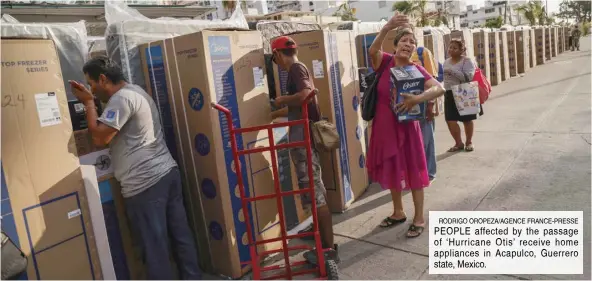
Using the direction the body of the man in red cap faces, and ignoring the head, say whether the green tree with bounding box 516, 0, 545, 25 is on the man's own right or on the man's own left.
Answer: on the man's own right

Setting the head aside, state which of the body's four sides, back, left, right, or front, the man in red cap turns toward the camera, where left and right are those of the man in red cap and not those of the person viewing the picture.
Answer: left

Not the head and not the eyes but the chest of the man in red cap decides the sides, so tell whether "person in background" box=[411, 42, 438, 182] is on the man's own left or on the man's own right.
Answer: on the man's own right

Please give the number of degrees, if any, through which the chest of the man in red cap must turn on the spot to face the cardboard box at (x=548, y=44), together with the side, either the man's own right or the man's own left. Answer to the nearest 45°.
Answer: approximately 135° to the man's own right

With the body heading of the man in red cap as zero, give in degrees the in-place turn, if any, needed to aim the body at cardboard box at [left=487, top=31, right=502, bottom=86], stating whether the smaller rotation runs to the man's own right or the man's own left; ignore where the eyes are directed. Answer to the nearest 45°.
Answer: approximately 135° to the man's own right

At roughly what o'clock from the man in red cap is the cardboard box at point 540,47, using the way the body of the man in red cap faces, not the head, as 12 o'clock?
The cardboard box is roughly at 4 o'clock from the man in red cap.

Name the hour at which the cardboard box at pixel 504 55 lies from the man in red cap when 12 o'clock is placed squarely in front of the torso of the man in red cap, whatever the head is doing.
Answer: The cardboard box is roughly at 4 o'clock from the man in red cap.

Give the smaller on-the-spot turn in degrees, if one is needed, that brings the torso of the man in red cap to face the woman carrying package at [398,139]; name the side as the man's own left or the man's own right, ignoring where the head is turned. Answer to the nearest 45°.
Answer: approximately 180°

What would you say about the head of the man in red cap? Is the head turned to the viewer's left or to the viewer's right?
to the viewer's left

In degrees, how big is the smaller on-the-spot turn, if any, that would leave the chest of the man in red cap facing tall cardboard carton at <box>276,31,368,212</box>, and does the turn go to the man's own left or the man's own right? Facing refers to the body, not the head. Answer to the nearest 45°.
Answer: approximately 90° to the man's own right
